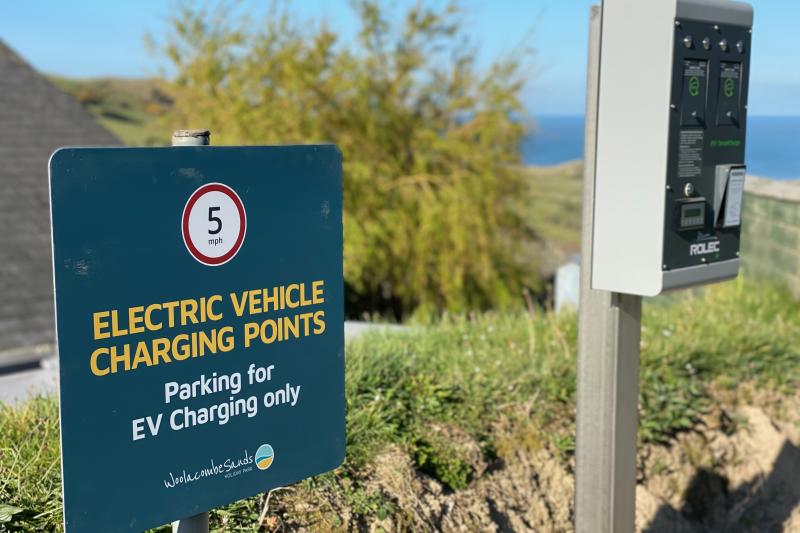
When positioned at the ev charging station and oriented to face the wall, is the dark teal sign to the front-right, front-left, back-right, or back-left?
back-left

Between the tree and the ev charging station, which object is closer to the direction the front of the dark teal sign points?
the ev charging station

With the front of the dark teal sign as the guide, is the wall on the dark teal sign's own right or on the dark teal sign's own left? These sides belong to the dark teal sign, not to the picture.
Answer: on the dark teal sign's own left

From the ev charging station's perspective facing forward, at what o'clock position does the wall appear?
The wall is roughly at 8 o'clock from the ev charging station.

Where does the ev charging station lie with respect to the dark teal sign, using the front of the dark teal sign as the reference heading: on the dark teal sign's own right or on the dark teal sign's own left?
on the dark teal sign's own left

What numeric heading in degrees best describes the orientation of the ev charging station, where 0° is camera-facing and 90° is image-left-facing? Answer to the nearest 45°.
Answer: approximately 315°

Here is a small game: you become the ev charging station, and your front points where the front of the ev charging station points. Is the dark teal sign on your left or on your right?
on your right
